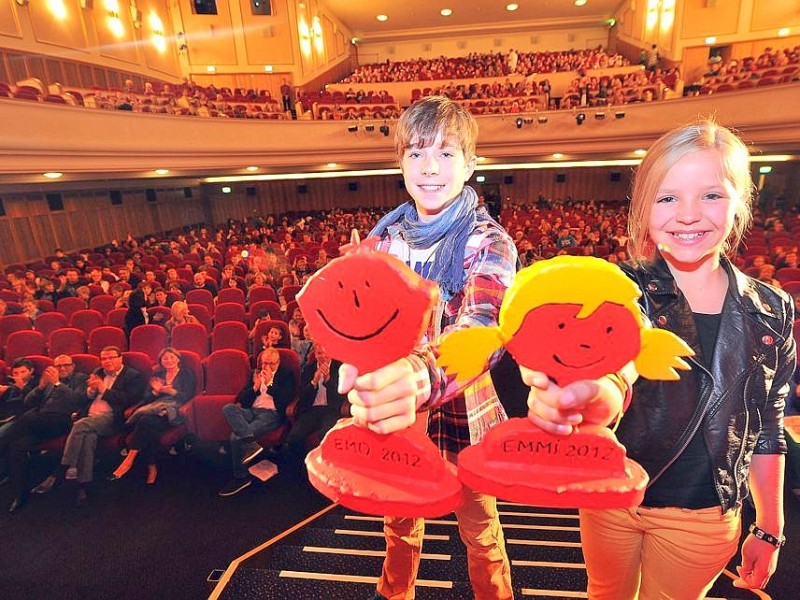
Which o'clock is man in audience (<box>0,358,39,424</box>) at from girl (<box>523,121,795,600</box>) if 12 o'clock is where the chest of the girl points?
The man in audience is roughly at 3 o'clock from the girl.

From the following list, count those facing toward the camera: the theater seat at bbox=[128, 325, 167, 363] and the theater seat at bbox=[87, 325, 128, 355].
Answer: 2

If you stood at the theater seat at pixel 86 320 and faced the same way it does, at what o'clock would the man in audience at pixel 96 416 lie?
The man in audience is roughly at 12 o'clock from the theater seat.

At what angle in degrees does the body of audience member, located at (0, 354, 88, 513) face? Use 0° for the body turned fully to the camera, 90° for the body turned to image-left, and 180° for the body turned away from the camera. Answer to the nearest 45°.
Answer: approximately 45°

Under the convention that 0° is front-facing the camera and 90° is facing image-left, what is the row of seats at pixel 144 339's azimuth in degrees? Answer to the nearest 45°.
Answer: approximately 0°

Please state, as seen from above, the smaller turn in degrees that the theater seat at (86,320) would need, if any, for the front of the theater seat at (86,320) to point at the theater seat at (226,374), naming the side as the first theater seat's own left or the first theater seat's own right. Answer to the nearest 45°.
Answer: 0° — it already faces it
